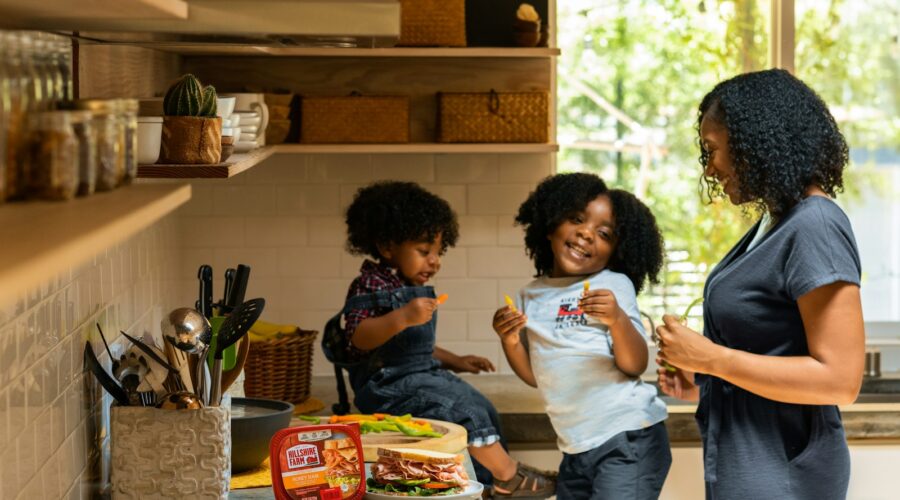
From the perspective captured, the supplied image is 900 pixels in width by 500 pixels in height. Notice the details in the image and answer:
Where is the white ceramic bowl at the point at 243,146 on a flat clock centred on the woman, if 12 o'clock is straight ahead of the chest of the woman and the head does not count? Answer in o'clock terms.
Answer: The white ceramic bowl is roughly at 12 o'clock from the woman.

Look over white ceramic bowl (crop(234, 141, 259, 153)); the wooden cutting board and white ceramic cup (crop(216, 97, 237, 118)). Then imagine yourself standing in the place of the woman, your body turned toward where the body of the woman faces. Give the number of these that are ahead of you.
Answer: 3

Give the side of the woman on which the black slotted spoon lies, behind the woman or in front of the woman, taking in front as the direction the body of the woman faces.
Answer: in front

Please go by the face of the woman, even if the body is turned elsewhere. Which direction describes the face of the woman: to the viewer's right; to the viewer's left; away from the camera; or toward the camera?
to the viewer's left

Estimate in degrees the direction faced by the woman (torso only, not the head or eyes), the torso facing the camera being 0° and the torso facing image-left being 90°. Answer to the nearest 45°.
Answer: approximately 90°

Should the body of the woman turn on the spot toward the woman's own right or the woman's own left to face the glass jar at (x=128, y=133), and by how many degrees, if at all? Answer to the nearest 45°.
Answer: approximately 45° to the woman's own left

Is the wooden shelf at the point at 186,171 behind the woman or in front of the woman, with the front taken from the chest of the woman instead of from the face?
in front
